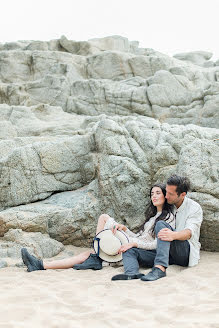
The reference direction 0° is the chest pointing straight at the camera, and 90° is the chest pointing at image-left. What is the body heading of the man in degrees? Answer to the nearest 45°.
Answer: approximately 90°

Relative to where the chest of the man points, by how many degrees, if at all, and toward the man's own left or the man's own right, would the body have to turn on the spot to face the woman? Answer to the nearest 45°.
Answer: approximately 45° to the man's own right

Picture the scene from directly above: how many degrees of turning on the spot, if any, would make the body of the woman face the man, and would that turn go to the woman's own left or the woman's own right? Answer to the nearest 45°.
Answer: approximately 135° to the woman's own left

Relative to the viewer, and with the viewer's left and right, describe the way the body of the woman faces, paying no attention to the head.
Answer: facing to the left of the viewer
